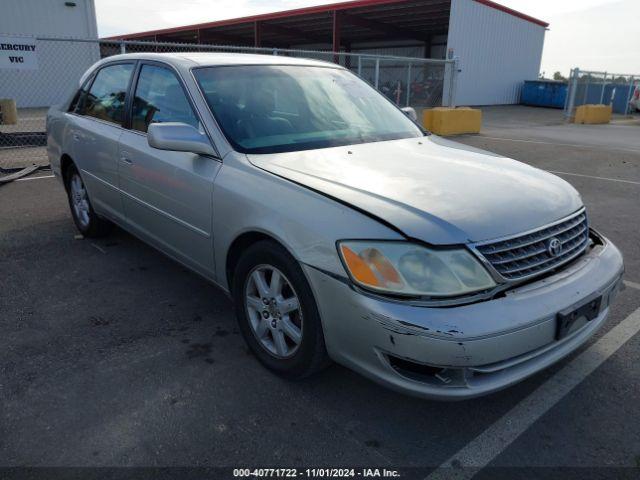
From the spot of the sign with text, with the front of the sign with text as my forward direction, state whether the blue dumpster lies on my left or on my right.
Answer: on my left

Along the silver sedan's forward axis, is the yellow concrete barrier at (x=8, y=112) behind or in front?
behind

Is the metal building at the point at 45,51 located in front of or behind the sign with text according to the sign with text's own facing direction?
behind

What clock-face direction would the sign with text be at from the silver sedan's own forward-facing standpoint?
The sign with text is roughly at 6 o'clock from the silver sedan.

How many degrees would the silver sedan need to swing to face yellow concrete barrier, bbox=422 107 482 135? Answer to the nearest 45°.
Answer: approximately 135° to its left

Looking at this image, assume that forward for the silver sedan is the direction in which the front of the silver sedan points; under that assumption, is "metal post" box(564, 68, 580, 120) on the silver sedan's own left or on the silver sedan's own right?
on the silver sedan's own left

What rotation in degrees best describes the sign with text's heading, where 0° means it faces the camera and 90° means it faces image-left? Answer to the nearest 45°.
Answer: approximately 0°

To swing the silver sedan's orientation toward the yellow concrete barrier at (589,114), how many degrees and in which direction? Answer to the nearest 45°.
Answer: approximately 90° to its left

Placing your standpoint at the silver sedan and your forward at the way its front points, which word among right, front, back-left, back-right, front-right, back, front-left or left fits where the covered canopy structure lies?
back-left

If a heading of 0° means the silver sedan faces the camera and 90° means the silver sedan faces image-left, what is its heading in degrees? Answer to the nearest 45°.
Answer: approximately 315°

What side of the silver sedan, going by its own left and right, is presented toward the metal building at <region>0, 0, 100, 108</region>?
back
